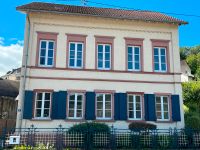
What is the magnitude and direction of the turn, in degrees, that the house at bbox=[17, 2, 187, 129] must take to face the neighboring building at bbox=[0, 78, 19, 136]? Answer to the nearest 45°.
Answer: approximately 135° to its right

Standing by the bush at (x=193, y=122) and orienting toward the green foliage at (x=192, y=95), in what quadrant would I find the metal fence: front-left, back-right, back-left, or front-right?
back-left

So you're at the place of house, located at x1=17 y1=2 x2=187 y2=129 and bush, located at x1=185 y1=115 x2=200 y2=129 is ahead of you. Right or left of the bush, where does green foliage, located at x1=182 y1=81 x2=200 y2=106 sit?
left

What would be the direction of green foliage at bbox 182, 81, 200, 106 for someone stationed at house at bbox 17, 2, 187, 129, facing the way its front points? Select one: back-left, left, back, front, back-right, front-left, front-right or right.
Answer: back-left

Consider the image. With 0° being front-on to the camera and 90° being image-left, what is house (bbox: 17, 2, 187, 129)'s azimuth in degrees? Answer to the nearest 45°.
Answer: approximately 0°

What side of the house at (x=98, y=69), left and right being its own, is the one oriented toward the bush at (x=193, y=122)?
left
